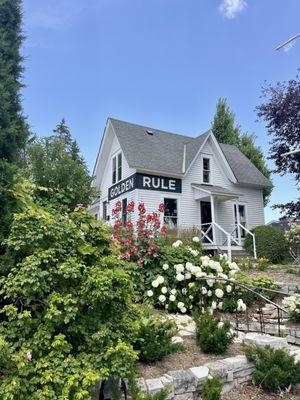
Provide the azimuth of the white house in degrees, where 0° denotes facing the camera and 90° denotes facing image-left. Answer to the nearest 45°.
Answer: approximately 315°

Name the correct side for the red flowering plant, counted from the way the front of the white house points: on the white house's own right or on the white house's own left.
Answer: on the white house's own right

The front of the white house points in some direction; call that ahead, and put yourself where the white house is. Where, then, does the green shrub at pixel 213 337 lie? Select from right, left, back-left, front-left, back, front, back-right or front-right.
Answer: front-right

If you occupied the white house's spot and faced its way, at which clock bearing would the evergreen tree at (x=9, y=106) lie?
The evergreen tree is roughly at 2 o'clock from the white house.

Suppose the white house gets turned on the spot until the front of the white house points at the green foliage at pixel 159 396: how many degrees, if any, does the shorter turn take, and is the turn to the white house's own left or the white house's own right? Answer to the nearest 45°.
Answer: approximately 45° to the white house's own right

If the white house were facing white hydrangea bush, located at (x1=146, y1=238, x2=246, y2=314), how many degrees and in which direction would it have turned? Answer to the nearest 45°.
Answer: approximately 45° to its right

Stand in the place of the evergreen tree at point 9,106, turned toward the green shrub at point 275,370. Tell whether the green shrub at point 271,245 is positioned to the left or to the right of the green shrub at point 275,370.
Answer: left

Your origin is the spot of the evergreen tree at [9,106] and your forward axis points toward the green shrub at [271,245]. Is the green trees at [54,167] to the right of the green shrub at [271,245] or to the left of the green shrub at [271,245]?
left

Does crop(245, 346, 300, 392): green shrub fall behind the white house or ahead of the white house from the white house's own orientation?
ahead

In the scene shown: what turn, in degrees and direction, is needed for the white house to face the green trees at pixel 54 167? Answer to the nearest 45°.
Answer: approximately 90° to its right

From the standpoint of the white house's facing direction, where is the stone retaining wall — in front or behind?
in front
